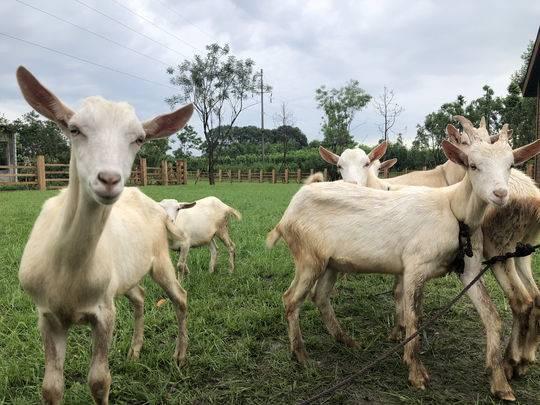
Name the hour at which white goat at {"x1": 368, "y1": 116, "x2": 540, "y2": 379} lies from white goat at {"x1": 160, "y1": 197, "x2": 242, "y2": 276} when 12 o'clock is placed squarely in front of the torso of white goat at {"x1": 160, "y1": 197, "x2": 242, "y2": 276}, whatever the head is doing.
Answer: white goat at {"x1": 368, "y1": 116, "x2": 540, "y2": 379} is roughly at 8 o'clock from white goat at {"x1": 160, "y1": 197, "x2": 242, "y2": 276}.

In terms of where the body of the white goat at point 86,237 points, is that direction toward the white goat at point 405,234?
no

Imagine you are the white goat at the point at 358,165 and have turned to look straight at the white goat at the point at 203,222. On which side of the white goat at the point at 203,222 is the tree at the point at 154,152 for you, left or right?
right

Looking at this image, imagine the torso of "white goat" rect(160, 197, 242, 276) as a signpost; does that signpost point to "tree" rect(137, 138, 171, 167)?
no

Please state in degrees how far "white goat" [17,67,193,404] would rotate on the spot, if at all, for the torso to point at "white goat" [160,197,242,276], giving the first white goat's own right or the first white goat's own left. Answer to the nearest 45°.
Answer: approximately 135° to the first white goat's own right

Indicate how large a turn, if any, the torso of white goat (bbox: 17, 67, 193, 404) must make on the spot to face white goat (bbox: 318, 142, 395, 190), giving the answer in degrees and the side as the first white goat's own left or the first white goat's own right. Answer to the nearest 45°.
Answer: approximately 180°

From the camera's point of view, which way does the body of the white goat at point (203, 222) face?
to the viewer's left

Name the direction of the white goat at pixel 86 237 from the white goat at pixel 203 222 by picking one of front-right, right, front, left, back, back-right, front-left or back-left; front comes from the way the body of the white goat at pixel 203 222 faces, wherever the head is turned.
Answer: left

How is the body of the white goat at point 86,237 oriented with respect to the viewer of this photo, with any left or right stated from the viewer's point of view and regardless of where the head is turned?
facing the viewer and to the left of the viewer
